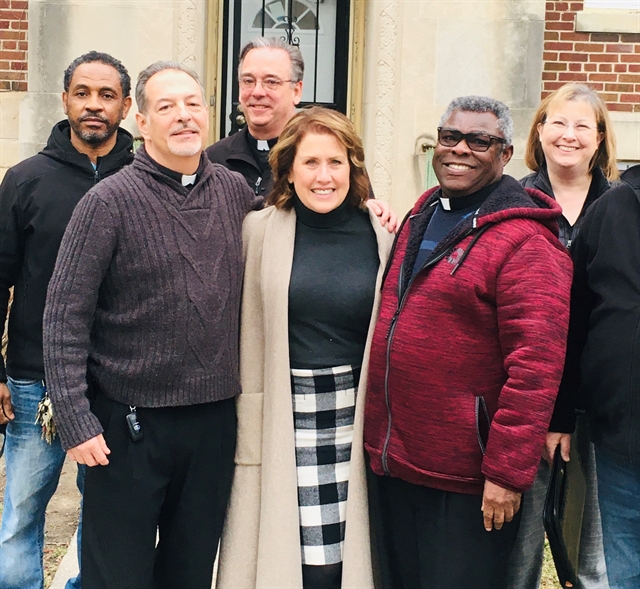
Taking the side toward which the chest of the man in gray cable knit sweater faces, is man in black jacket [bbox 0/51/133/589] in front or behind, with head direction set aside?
behind

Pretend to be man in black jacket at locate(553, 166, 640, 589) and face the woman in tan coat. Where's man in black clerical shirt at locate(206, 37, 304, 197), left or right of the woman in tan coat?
right

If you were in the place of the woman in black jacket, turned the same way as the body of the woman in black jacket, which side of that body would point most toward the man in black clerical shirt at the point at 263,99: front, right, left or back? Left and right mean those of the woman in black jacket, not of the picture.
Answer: right

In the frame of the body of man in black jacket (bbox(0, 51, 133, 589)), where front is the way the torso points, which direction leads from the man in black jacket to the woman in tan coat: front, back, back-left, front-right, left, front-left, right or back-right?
front-left

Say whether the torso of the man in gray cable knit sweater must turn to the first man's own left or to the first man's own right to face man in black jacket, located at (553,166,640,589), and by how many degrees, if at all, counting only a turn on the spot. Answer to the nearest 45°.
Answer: approximately 45° to the first man's own left

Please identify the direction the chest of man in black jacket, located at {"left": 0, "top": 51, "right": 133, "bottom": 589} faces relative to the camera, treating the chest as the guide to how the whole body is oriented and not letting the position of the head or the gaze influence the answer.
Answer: toward the camera

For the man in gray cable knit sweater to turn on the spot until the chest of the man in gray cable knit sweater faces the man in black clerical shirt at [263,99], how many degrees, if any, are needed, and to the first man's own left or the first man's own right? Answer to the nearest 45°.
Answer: approximately 90° to the first man's own left

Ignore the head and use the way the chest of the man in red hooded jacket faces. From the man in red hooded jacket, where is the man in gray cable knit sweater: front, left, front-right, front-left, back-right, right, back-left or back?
front-right

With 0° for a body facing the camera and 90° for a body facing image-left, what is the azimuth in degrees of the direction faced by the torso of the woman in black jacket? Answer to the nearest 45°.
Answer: approximately 0°

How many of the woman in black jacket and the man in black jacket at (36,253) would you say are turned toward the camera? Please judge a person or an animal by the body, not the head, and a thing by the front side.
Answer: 2
